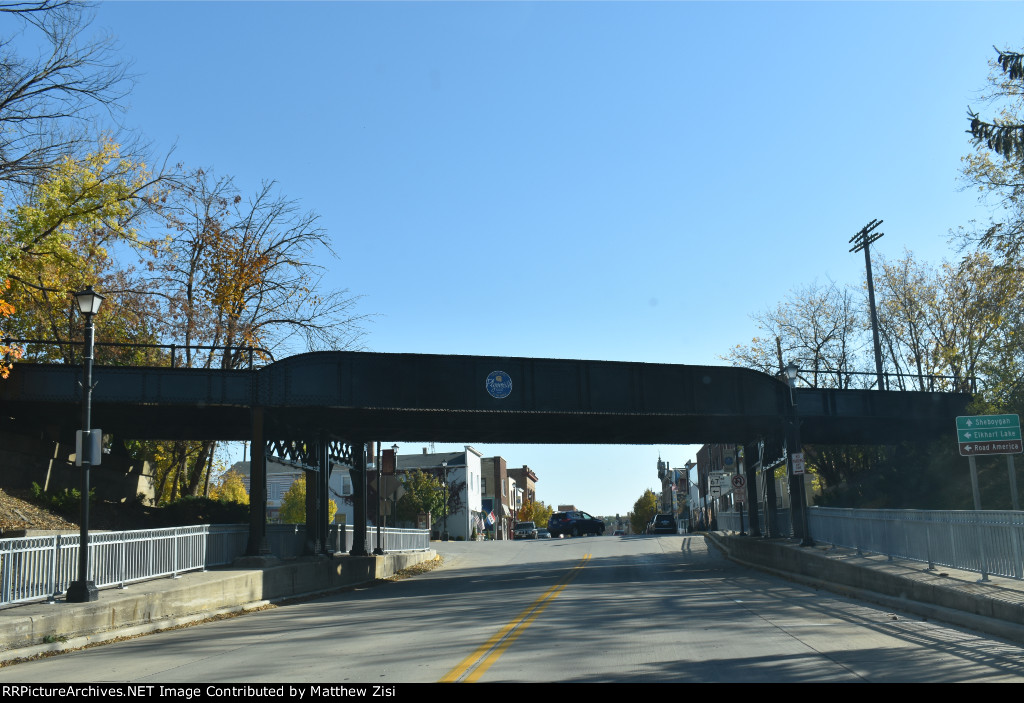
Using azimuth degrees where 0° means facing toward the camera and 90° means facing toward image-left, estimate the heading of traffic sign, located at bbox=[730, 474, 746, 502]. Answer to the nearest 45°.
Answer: approximately 0°

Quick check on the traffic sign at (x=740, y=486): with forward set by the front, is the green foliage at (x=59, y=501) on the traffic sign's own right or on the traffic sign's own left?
on the traffic sign's own right

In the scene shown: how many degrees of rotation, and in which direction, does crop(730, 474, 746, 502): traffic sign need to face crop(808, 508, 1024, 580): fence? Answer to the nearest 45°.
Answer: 0° — it already faces it
